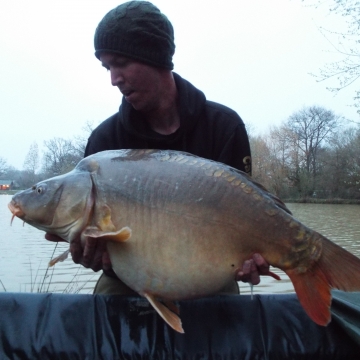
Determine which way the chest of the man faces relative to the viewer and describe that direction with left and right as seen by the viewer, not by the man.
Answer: facing the viewer

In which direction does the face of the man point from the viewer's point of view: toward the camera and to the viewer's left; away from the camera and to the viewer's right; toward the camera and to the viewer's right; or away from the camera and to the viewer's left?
toward the camera and to the viewer's left

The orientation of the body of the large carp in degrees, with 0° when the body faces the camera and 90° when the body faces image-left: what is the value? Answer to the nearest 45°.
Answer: approximately 90°
